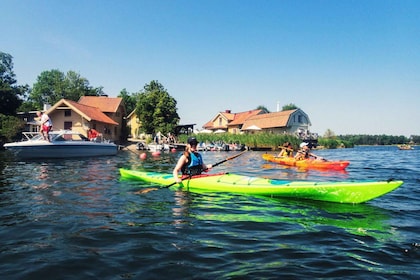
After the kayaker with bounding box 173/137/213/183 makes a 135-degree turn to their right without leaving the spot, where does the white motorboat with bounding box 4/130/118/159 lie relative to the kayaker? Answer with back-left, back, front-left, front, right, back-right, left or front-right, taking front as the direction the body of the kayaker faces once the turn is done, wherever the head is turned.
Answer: front-right

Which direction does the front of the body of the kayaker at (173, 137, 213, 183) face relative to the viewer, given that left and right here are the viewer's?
facing the viewer and to the right of the viewer

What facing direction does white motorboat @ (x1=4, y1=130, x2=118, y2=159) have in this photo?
to the viewer's left

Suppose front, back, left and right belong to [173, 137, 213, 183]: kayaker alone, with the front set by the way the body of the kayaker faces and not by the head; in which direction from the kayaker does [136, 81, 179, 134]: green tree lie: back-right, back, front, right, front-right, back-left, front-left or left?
back-left

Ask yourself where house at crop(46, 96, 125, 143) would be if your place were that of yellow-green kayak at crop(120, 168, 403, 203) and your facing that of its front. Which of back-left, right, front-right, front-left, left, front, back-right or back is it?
back

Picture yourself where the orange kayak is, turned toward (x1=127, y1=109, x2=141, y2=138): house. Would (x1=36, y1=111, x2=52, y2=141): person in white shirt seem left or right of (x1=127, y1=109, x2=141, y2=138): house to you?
left

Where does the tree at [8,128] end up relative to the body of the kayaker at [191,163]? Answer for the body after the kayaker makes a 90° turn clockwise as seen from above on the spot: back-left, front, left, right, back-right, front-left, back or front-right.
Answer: right

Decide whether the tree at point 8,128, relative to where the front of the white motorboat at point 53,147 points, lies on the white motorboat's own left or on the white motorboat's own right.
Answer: on the white motorboat's own right

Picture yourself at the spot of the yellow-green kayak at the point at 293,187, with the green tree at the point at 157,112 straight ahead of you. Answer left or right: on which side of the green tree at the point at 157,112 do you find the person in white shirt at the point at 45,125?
left
